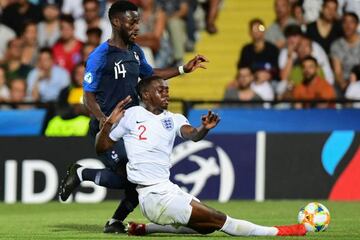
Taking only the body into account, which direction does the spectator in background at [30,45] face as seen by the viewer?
toward the camera

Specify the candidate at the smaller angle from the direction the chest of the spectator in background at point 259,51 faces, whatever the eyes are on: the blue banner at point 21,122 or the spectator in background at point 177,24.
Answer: the blue banner

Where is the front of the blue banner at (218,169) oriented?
toward the camera

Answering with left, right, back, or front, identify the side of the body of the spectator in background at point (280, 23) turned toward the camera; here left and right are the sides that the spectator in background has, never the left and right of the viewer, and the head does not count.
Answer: front

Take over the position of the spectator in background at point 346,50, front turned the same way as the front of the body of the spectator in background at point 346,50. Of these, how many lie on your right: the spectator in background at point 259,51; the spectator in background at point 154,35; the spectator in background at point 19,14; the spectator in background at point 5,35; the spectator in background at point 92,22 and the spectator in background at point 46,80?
6

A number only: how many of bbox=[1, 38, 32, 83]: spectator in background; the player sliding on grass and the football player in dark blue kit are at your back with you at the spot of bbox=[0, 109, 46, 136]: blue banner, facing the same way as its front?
1

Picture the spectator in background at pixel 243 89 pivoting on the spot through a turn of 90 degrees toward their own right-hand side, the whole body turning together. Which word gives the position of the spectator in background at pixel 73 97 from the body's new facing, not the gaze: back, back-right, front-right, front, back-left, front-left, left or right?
front

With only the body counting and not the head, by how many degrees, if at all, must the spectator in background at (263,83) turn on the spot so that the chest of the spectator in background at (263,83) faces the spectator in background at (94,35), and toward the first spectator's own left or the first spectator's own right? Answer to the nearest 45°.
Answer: approximately 90° to the first spectator's own right
